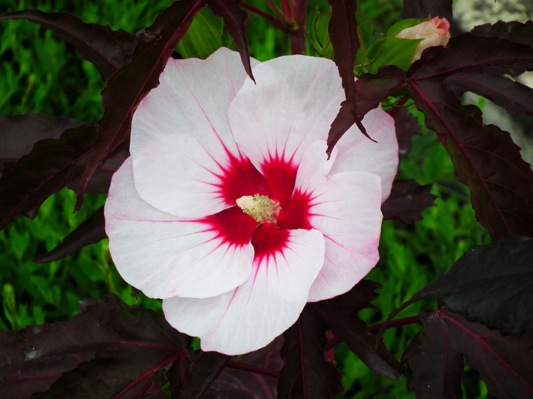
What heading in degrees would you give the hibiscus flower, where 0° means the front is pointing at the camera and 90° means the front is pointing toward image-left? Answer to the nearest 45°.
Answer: approximately 0°
